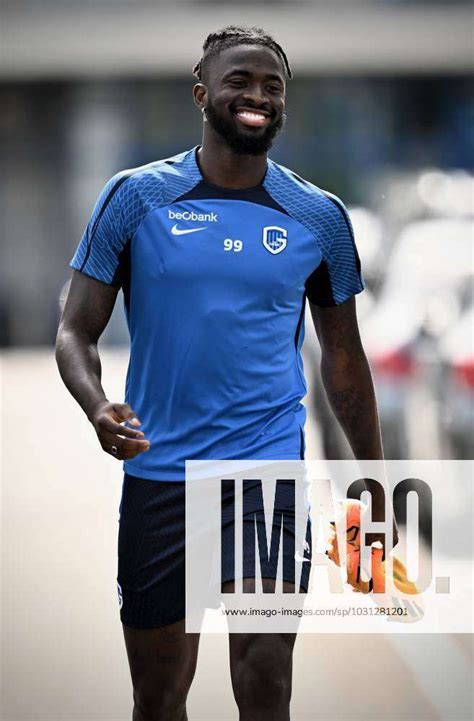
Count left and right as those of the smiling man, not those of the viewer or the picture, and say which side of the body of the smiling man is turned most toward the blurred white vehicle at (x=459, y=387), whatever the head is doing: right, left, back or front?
back

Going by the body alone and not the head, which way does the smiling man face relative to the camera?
toward the camera

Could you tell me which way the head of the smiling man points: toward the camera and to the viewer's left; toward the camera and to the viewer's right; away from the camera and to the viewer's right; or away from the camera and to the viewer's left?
toward the camera and to the viewer's right

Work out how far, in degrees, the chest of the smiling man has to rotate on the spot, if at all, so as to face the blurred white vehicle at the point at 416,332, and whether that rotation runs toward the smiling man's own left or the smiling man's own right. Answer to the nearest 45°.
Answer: approximately 180°
